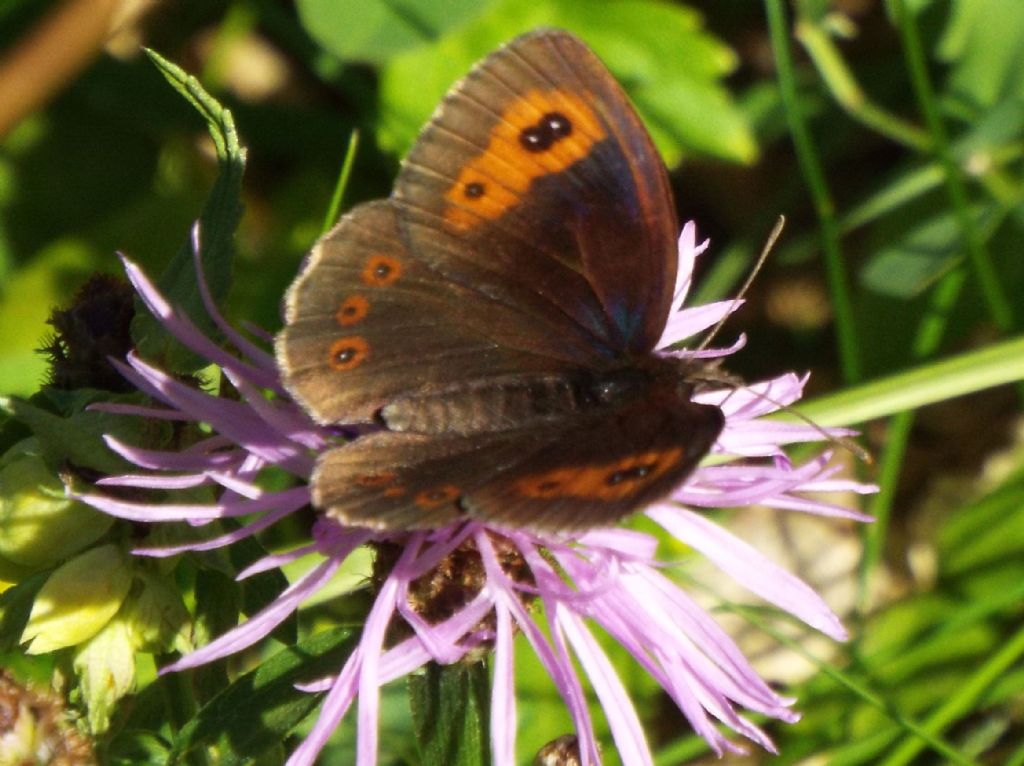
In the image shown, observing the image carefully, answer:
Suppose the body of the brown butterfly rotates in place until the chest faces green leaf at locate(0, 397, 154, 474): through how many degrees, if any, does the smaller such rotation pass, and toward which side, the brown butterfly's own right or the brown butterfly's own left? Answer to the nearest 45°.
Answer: approximately 180°

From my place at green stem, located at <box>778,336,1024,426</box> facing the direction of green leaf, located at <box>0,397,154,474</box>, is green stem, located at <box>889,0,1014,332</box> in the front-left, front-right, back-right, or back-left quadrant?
back-right

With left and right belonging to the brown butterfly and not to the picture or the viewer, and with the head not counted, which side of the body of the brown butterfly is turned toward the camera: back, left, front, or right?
right

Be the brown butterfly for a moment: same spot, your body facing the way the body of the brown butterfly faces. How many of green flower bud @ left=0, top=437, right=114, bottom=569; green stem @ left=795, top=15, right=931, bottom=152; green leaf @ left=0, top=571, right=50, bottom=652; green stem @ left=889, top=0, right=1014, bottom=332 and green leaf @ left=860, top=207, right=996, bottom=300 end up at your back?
2

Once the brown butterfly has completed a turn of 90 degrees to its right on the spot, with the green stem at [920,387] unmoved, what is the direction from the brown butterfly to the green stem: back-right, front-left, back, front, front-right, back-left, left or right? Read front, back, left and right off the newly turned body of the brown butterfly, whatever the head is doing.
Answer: back-left

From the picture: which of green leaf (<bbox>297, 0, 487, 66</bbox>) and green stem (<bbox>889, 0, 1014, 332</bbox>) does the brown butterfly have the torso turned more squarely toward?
the green stem

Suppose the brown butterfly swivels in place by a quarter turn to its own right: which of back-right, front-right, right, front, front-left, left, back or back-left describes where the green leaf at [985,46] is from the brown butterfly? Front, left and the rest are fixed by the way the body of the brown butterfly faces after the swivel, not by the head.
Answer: back-left

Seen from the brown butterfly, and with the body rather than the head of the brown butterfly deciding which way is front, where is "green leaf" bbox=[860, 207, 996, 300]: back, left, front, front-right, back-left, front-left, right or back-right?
front-left

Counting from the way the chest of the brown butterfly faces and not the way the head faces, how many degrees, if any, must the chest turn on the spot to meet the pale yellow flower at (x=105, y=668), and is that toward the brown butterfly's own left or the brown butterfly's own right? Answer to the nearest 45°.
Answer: approximately 180°

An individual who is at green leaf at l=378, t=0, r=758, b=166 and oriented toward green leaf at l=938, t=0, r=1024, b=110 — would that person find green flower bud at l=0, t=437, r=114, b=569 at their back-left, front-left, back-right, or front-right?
back-right
